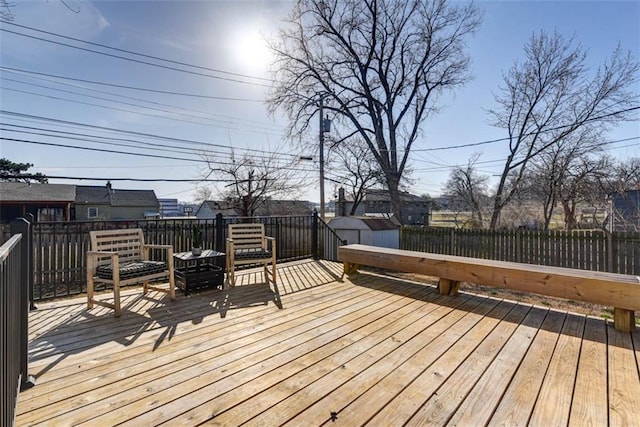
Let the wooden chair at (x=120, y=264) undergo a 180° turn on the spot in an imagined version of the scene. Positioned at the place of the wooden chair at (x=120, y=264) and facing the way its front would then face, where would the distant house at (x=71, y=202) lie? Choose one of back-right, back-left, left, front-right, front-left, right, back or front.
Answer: front-right

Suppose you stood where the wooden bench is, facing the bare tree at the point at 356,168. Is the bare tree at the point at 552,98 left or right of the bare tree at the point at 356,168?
right

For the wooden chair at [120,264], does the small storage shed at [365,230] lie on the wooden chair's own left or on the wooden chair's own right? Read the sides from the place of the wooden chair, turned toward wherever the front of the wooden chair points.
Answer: on the wooden chair's own left

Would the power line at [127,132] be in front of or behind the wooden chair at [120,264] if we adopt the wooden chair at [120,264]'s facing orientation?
behind

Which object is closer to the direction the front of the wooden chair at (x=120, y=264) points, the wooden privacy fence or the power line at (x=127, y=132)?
the wooden privacy fence

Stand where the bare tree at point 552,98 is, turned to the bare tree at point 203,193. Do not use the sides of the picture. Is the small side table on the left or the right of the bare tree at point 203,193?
left

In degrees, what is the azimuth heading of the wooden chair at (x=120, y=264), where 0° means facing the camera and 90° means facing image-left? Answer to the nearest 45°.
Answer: approximately 315°

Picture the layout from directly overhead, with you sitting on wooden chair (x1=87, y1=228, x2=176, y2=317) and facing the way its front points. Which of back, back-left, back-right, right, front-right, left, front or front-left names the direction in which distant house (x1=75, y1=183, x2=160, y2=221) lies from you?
back-left

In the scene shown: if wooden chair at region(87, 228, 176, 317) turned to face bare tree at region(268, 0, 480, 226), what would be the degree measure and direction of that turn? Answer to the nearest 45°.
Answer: approximately 90° to its left
